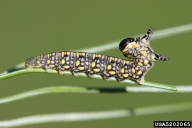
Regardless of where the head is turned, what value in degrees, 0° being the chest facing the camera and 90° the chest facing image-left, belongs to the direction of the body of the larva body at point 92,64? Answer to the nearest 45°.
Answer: approximately 270°
